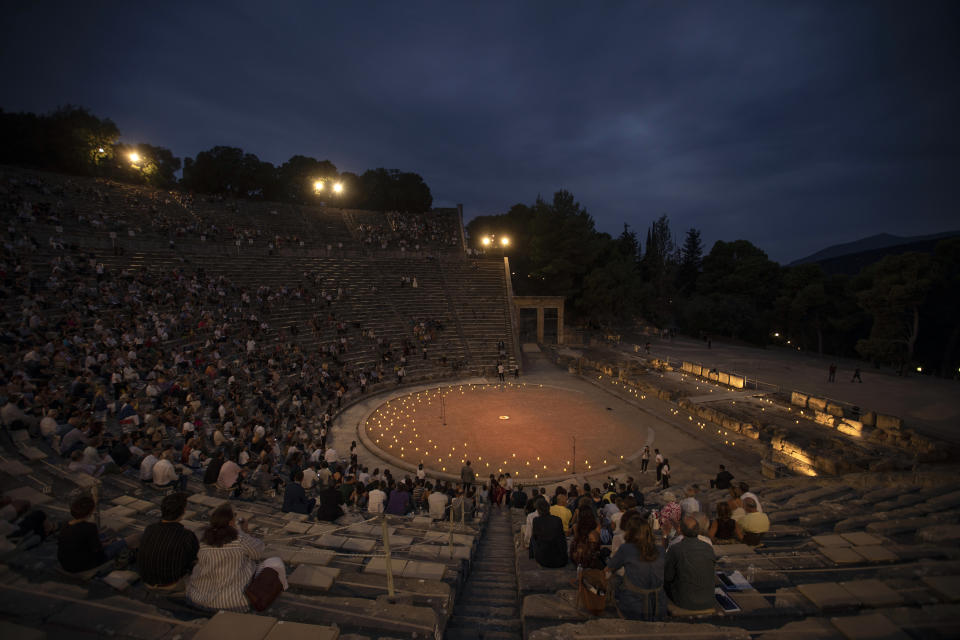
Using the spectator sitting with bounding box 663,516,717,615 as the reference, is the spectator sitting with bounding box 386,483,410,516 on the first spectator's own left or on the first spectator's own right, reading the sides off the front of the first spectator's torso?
on the first spectator's own left

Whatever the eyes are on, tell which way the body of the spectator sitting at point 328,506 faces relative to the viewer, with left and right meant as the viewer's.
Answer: facing away from the viewer

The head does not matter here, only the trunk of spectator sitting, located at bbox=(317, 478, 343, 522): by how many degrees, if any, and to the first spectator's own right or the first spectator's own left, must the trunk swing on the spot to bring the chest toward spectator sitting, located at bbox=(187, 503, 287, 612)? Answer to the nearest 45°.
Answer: approximately 180°

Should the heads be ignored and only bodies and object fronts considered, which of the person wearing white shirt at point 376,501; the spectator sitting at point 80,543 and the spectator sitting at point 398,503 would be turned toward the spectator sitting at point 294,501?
the spectator sitting at point 80,543

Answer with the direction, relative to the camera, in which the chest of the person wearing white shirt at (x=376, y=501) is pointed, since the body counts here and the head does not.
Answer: away from the camera

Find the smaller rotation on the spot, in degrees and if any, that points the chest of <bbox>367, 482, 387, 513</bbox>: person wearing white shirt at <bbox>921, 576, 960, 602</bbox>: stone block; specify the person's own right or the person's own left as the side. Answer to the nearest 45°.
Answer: approximately 135° to the person's own right

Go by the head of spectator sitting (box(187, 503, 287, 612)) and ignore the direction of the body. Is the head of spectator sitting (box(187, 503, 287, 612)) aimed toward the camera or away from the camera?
away from the camera

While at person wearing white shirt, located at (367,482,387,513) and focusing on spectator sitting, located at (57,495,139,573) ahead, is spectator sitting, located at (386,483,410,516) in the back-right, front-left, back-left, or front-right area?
back-left

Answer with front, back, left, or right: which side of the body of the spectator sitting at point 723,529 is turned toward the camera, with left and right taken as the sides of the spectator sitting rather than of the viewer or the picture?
back

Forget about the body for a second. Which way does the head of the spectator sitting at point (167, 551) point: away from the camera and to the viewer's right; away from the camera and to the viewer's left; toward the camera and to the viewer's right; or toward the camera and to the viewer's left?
away from the camera and to the viewer's right

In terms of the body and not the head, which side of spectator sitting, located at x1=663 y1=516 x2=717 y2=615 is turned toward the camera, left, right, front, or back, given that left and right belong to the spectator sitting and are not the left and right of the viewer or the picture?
back

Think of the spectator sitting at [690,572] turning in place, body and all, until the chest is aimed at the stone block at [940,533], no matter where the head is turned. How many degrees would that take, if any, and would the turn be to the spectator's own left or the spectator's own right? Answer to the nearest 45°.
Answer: approximately 45° to the spectator's own right

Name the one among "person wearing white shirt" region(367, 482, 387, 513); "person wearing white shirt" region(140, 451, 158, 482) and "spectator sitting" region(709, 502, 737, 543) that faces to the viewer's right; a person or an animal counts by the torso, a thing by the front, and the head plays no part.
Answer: "person wearing white shirt" region(140, 451, 158, 482)
